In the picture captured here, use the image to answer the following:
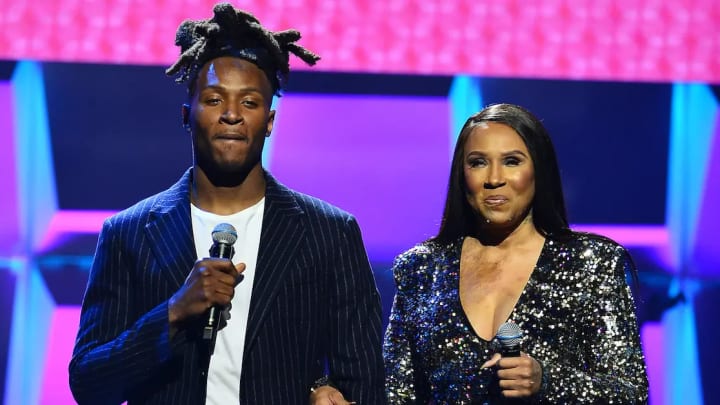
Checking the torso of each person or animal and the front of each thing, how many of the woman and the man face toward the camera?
2

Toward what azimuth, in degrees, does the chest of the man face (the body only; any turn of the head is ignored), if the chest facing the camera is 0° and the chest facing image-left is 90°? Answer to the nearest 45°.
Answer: approximately 0°

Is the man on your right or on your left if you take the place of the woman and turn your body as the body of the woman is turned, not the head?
on your right

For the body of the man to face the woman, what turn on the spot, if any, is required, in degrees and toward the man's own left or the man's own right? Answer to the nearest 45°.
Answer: approximately 90° to the man's own left
